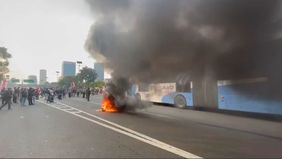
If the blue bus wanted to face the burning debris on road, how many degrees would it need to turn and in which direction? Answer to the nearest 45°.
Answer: approximately 45° to its left

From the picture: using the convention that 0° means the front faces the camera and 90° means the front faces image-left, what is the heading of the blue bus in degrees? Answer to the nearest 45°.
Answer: approximately 135°

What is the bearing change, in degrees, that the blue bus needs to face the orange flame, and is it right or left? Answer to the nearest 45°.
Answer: approximately 45° to its left
